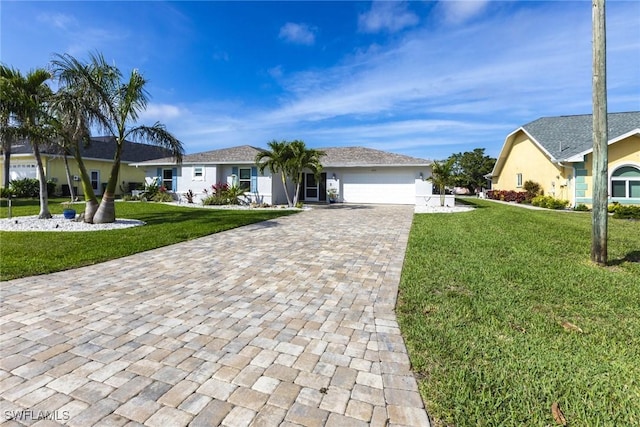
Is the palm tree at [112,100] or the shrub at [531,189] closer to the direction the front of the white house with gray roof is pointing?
the palm tree

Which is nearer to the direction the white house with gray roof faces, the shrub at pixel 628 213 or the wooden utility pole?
the wooden utility pole

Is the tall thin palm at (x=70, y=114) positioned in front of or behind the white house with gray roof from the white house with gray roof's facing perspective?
in front

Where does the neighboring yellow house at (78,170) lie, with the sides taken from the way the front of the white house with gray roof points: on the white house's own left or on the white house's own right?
on the white house's own right

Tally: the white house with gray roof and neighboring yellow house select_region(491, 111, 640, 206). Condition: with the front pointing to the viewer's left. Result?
0

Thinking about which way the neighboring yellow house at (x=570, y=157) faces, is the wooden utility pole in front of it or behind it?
in front

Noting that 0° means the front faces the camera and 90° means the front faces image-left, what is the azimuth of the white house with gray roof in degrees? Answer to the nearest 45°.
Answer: approximately 0°

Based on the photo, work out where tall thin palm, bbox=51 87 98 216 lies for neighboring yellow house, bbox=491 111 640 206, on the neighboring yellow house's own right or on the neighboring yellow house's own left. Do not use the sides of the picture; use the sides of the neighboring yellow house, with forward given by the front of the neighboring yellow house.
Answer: on the neighboring yellow house's own right

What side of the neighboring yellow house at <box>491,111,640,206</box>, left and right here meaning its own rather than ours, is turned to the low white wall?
right
